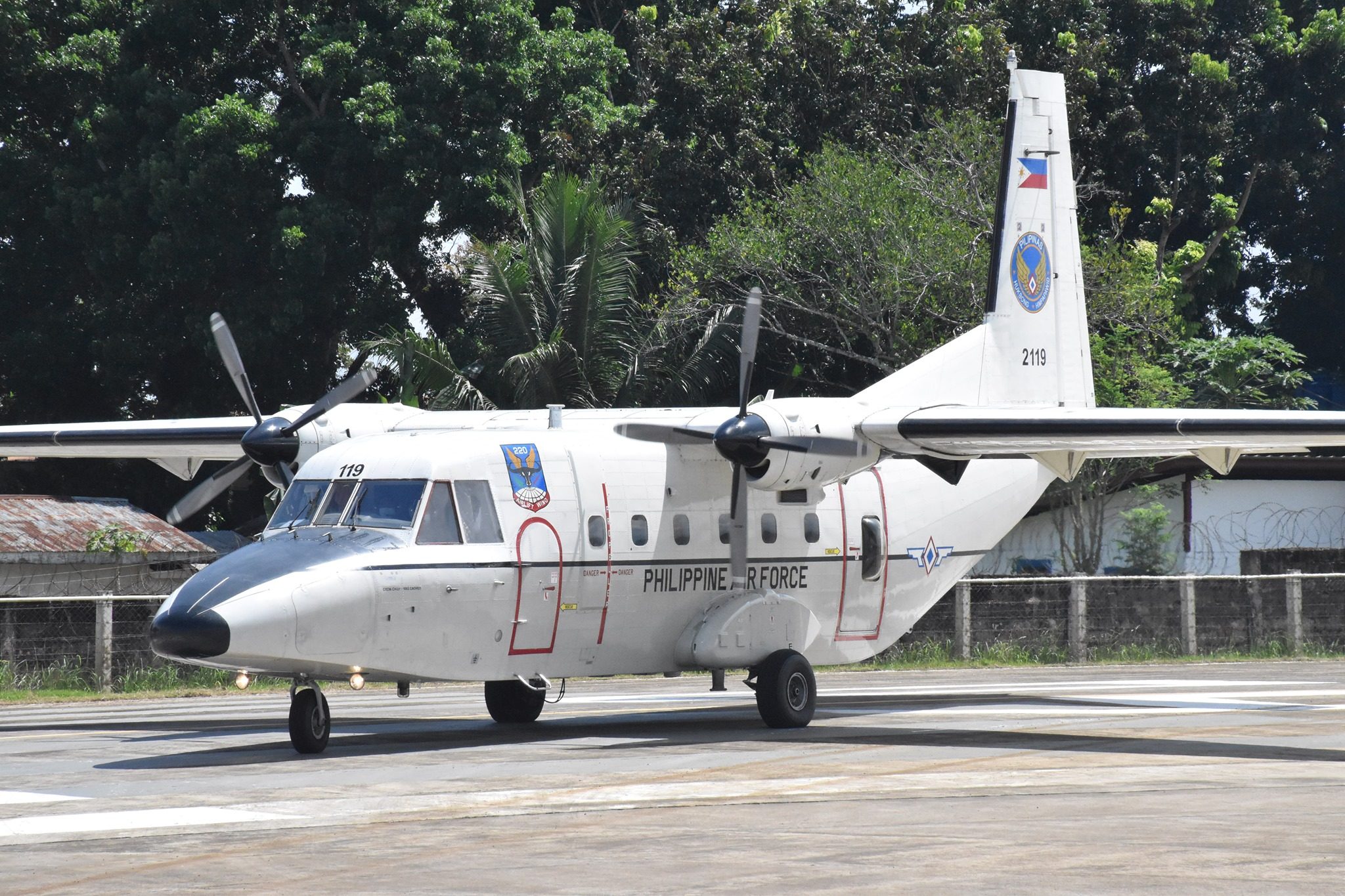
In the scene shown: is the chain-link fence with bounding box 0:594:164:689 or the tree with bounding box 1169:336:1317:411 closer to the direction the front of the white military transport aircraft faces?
the chain-link fence

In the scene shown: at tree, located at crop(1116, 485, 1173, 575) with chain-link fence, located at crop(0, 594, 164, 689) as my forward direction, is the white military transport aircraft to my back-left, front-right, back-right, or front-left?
front-left

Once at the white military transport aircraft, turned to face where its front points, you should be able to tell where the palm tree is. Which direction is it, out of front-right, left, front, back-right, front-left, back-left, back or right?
back-right

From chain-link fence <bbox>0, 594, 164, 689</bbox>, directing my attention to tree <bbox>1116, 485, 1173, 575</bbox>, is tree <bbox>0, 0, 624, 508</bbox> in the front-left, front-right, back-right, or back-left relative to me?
front-left

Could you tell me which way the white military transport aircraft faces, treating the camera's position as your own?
facing the viewer and to the left of the viewer

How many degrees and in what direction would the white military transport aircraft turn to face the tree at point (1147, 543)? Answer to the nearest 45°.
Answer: approximately 180°

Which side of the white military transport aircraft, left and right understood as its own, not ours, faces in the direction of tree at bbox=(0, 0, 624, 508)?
right

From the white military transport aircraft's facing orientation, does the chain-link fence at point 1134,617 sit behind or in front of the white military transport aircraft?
behind

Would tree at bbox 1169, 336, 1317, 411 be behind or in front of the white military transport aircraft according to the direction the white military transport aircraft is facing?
behind

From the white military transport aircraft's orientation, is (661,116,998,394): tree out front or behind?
behind

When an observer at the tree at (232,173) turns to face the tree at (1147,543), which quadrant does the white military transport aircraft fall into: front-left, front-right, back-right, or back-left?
front-right
